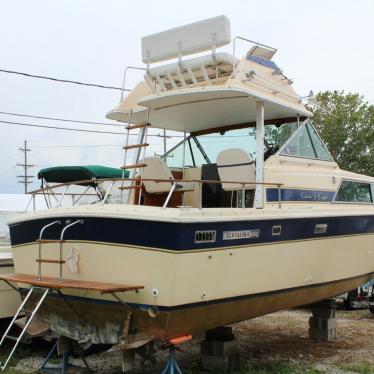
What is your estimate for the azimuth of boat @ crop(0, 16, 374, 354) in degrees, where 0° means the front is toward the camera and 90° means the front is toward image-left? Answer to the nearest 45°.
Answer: approximately 225°

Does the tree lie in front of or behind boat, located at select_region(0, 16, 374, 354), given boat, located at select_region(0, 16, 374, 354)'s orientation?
in front

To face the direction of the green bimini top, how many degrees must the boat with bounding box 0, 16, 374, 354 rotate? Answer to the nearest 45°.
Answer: approximately 90° to its left

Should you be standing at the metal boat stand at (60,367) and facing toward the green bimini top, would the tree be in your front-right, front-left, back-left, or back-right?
front-right

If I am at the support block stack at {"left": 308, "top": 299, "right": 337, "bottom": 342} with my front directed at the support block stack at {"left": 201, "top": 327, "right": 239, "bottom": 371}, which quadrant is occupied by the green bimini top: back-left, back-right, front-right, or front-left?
front-right

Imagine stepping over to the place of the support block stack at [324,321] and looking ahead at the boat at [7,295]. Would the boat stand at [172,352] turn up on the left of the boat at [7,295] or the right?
left
